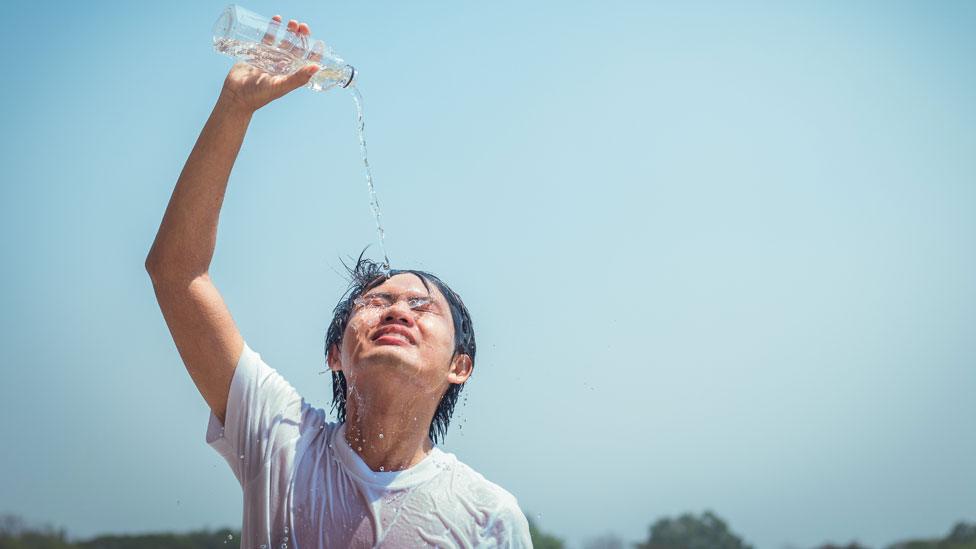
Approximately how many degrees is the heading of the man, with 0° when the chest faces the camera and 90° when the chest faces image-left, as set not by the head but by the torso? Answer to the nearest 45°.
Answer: approximately 0°
